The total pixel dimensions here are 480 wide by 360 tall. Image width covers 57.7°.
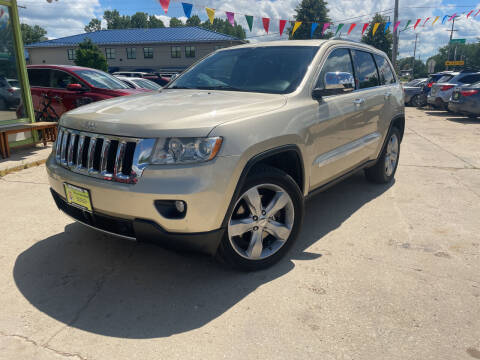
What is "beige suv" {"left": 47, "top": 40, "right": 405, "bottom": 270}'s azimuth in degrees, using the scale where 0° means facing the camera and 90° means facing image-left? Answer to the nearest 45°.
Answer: approximately 45°

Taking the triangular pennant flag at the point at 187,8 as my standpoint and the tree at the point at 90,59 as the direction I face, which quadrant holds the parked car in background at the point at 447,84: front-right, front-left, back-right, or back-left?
back-right

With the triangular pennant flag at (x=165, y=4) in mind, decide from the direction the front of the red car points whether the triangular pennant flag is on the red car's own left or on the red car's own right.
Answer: on the red car's own left

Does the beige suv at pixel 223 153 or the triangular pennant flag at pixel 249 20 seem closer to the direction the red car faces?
the beige suv

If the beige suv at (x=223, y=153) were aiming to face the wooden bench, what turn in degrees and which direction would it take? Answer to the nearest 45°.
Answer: approximately 90° to its right

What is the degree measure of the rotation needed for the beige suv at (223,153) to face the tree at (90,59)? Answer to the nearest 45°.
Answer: approximately 135° to its right

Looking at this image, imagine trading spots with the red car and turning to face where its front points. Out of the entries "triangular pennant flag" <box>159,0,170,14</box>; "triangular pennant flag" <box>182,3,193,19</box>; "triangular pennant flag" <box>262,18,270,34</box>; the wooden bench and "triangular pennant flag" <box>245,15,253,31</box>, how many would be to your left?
4

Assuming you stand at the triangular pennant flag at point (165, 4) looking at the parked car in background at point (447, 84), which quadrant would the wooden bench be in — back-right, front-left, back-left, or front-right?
back-right
